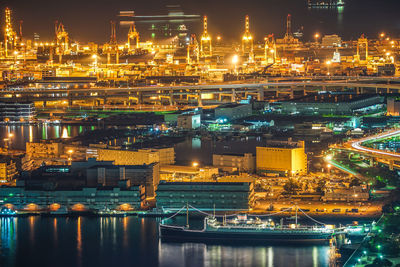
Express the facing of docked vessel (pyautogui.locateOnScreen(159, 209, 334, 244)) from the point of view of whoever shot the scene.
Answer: facing to the left of the viewer

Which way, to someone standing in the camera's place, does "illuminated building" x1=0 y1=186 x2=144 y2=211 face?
facing the viewer

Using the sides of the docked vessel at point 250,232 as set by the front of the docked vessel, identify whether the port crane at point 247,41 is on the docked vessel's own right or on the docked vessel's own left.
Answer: on the docked vessel's own right

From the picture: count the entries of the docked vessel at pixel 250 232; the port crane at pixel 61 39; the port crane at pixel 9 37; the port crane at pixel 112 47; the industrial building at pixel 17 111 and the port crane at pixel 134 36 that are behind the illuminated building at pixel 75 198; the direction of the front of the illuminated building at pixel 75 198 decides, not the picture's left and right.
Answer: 5

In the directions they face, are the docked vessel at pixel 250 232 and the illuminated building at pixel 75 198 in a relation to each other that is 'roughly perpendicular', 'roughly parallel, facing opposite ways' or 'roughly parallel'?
roughly perpendicular

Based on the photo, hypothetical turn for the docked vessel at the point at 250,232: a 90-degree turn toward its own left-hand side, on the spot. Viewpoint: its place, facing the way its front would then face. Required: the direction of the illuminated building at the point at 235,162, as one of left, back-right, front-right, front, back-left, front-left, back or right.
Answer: back
